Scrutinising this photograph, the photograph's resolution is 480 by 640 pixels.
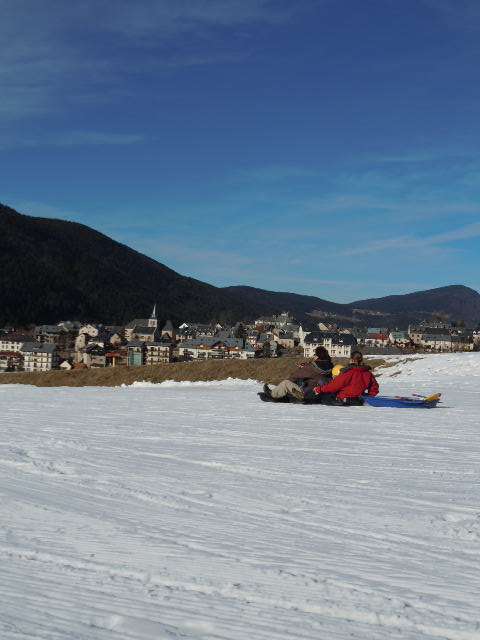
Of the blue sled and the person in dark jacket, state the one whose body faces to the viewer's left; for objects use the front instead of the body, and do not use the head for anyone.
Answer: the person in dark jacket

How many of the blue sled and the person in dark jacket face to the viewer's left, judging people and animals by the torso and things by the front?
1

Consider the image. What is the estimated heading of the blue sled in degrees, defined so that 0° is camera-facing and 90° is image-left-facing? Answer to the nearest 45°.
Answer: approximately 270°

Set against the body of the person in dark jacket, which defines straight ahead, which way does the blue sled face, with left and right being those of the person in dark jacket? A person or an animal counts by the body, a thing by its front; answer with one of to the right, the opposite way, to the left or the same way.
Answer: the opposite way

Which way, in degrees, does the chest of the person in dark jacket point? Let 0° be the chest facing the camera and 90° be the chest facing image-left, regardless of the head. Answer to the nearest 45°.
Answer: approximately 90°

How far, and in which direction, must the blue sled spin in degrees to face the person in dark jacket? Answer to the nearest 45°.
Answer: approximately 180°

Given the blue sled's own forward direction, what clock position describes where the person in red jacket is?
The person in red jacket is roughly at 5 o'clock from the blue sled.

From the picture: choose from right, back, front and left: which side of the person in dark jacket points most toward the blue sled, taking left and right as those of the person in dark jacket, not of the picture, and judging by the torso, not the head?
back
